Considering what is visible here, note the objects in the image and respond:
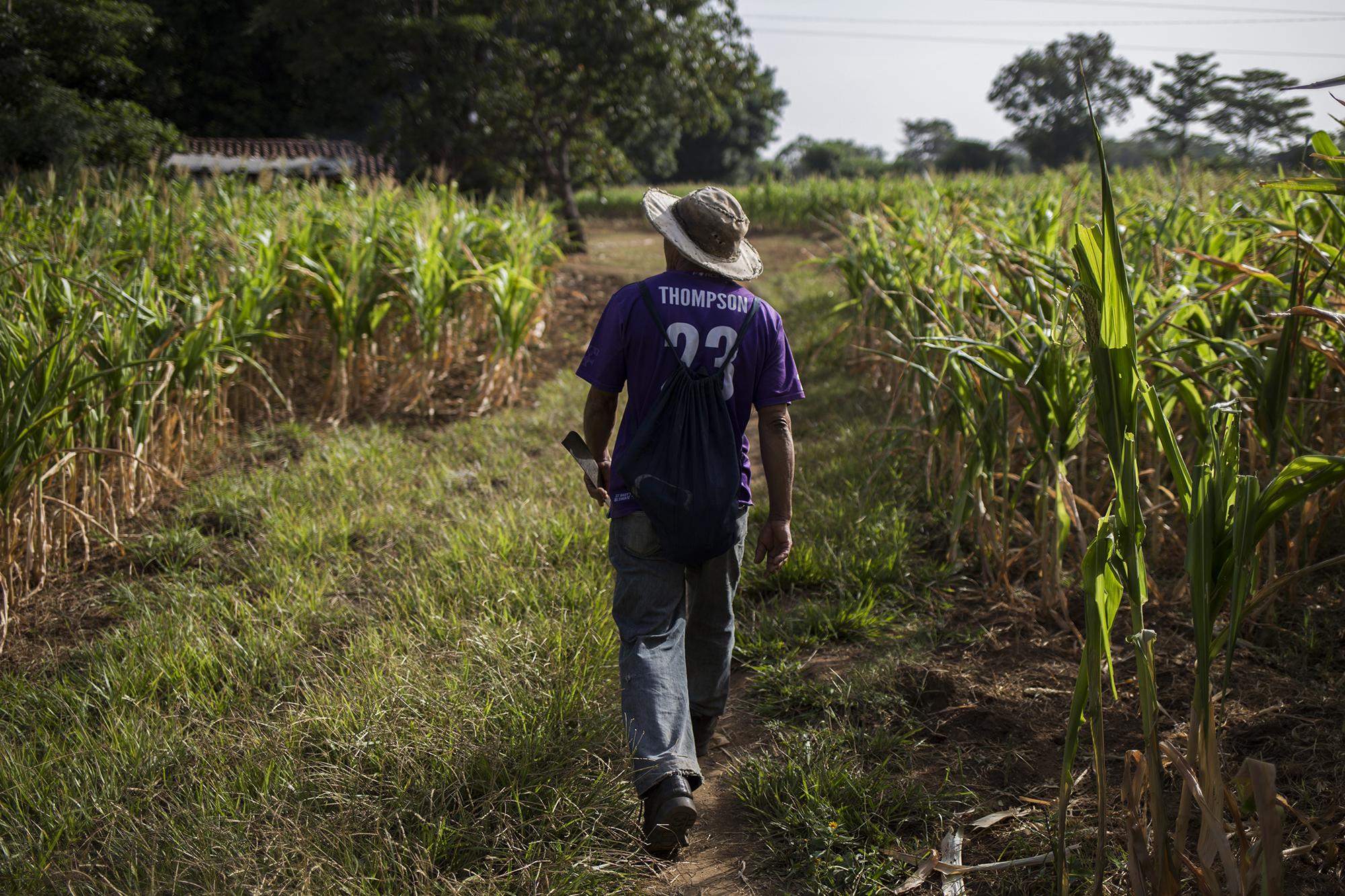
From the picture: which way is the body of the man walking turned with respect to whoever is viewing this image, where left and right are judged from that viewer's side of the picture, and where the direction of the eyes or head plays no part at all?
facing away from the viewer

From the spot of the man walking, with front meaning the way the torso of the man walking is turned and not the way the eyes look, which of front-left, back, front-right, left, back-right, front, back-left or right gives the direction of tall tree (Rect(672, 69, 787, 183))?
front

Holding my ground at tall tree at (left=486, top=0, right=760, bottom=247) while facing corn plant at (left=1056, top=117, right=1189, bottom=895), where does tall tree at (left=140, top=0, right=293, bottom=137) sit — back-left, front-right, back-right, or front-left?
back-right

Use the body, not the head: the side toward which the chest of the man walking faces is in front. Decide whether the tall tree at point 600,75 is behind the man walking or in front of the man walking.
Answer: in front

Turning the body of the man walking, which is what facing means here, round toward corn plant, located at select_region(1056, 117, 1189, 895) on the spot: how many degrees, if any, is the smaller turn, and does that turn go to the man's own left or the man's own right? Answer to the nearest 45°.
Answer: approximately 135° to the man's own right

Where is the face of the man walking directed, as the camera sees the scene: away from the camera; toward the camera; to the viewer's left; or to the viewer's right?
away from the camera

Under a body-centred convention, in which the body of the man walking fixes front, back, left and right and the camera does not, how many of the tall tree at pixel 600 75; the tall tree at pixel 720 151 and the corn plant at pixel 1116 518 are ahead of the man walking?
2

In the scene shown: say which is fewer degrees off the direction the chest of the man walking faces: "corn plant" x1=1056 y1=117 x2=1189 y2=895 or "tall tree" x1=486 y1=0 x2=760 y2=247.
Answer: the tall tree
